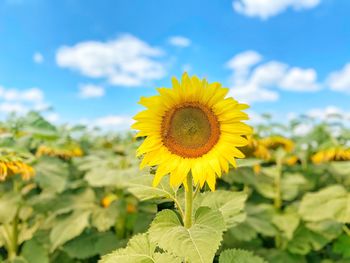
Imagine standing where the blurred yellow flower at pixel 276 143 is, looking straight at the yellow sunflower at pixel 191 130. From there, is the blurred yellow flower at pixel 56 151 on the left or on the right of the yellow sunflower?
right

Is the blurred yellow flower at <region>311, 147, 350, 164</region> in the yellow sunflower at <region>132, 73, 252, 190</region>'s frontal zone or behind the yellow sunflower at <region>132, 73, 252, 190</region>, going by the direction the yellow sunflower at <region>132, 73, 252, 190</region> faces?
behind

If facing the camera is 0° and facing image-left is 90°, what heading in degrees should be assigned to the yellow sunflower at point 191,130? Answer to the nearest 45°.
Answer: approximately 0°

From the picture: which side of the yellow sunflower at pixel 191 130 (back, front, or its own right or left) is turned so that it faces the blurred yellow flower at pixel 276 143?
back

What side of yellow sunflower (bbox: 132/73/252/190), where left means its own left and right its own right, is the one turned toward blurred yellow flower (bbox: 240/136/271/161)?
back
